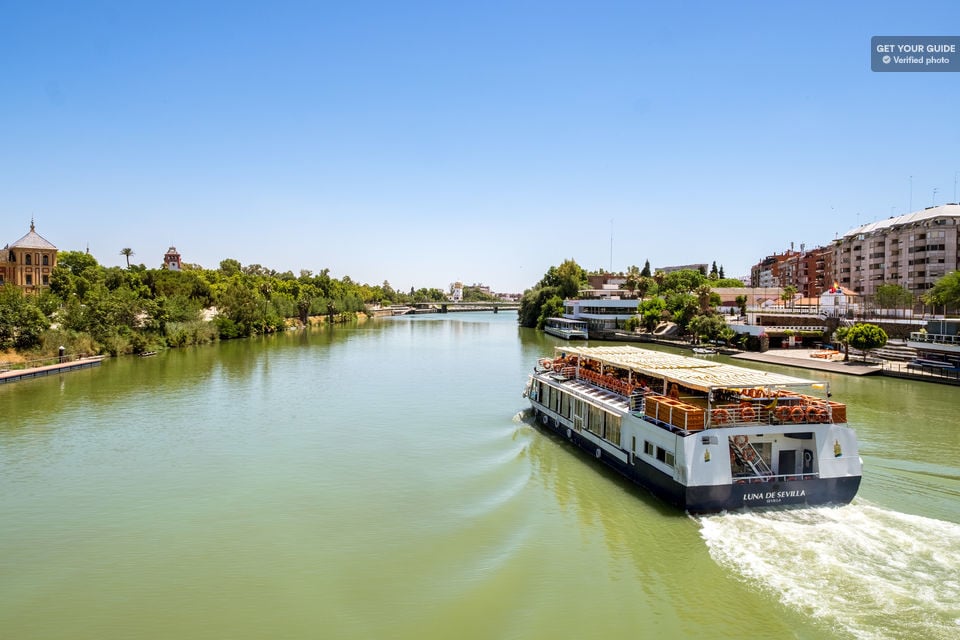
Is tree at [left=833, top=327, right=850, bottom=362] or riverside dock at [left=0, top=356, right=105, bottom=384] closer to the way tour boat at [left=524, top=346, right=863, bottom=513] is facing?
the riverside dock

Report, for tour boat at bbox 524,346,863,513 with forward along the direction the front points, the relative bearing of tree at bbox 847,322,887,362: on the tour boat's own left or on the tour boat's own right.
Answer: on the tour boat's own right

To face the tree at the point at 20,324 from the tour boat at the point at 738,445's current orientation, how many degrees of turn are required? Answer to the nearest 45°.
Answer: approximately 45° to its left

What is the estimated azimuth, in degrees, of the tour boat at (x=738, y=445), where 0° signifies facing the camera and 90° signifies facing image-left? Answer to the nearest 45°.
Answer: approximately 135°

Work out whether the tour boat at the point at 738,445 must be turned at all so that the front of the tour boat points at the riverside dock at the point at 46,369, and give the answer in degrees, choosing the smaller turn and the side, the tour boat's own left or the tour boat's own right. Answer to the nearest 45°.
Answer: approximately 45° to the tour boat's own left

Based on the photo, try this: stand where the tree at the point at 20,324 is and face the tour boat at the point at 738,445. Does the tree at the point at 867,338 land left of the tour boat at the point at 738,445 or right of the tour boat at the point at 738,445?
left

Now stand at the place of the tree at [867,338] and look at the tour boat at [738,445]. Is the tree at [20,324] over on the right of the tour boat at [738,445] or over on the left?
right

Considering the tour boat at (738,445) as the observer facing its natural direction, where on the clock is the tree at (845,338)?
The tree is roughly at 2 o'clock from the tour boat.
